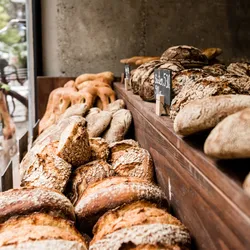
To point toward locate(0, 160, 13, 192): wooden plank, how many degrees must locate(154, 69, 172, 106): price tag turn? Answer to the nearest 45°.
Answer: approximately 45° to its right

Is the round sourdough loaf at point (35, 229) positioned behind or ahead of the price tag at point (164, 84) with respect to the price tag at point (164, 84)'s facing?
ahead

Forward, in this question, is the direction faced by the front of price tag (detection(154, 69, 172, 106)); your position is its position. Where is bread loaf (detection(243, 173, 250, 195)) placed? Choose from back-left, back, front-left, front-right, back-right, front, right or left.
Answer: front-left

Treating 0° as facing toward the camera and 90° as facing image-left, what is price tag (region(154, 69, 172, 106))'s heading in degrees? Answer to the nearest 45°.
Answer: approximately 45°

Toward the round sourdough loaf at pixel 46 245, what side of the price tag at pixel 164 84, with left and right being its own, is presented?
front

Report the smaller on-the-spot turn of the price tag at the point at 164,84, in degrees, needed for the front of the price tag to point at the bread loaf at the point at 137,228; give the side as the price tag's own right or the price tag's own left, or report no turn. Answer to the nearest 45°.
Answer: approximately 45° to the price tag's own left

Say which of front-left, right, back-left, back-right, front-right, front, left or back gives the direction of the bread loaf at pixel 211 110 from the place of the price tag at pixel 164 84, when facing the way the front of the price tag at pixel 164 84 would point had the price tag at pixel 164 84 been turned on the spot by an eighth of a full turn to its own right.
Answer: left
